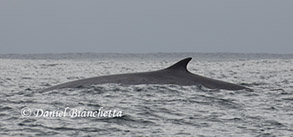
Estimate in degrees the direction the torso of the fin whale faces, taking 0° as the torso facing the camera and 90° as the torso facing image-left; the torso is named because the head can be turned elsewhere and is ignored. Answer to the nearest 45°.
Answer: approximately 90°
